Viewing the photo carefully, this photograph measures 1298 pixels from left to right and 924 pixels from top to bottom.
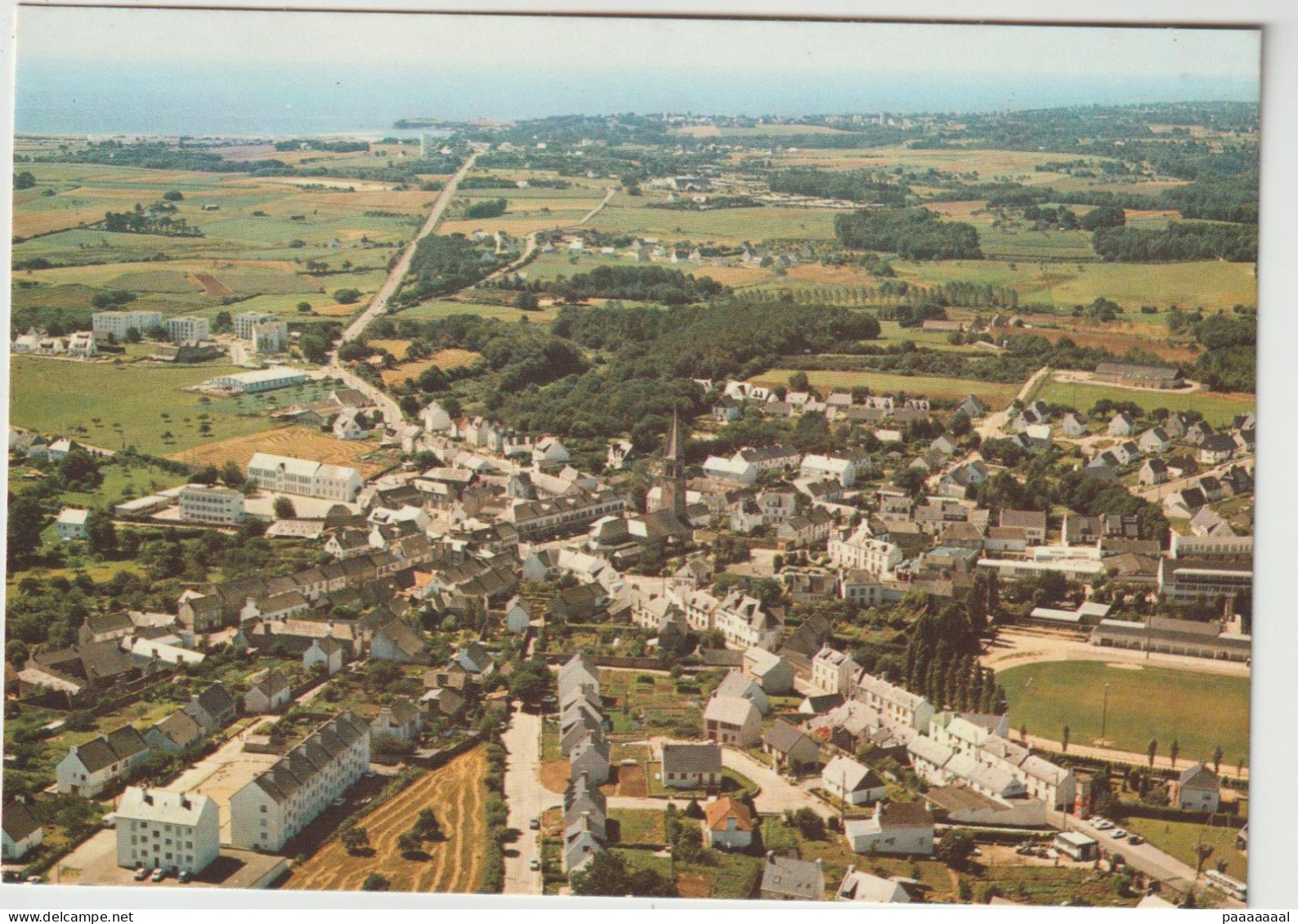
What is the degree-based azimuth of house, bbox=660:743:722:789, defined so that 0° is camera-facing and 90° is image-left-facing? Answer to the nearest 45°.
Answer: approximately 0°

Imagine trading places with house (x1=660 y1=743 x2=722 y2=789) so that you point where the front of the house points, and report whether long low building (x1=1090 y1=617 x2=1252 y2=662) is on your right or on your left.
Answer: on your left

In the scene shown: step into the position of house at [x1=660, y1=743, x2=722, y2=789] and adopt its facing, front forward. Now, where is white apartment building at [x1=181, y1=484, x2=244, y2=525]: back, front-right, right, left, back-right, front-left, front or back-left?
back-right

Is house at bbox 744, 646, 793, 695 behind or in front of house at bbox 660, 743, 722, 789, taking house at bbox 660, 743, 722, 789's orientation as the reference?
behind

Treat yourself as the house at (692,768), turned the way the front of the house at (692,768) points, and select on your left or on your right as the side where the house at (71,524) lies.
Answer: on your right

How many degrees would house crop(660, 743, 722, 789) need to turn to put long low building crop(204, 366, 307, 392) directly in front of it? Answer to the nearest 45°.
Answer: approximately 135° to its right

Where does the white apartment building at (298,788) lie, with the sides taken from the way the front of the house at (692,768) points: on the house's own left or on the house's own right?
on the house's own right

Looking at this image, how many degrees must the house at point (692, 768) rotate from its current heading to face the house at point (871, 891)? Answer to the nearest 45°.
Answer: approximately 45° to its left

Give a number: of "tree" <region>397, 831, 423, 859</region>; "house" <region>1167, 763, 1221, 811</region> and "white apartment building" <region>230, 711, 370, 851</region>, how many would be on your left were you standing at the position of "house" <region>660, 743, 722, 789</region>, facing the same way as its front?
1

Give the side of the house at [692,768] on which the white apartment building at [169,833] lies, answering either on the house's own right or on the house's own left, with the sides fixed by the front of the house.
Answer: on the house's own right
